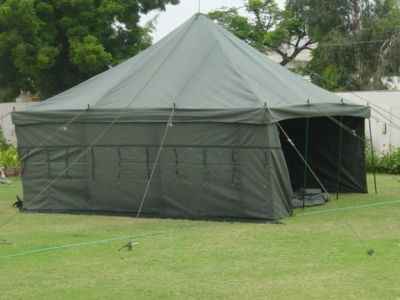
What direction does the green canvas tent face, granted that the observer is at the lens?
facing to the right of the viewer

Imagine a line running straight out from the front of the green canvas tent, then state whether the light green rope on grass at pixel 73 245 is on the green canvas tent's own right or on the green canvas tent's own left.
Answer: on the green canvas tent's own right
